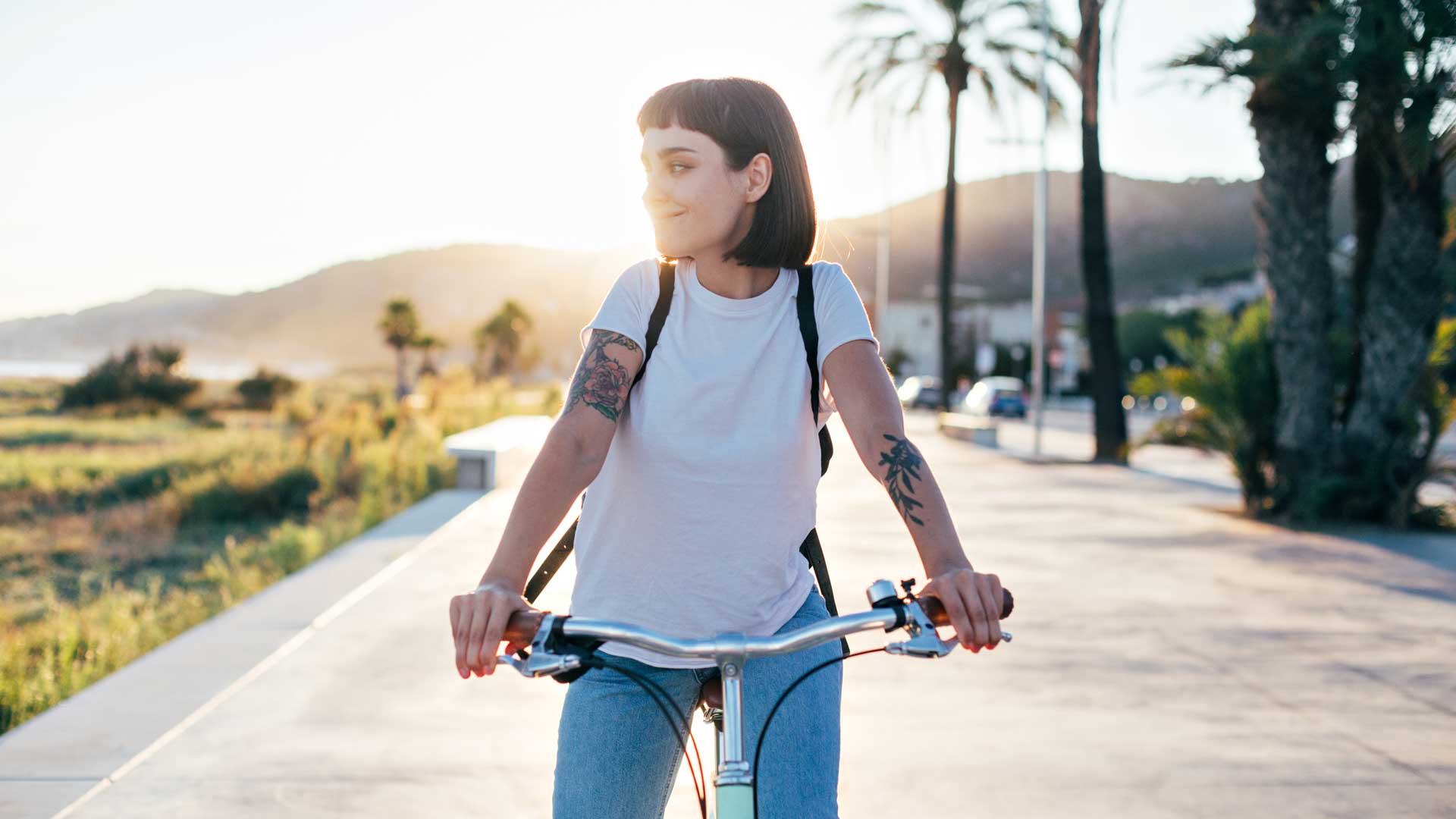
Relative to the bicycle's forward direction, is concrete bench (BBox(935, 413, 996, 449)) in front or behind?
behind

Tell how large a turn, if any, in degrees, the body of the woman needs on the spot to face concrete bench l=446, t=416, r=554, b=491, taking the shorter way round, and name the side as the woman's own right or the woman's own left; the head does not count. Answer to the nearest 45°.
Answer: approximately 180°

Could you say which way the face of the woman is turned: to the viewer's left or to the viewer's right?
to the viewer's left

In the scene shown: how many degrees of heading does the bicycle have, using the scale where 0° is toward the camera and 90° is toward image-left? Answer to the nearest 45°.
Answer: approximately 0°

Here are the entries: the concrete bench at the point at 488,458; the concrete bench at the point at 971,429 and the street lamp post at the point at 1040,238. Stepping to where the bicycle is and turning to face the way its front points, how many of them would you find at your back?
3

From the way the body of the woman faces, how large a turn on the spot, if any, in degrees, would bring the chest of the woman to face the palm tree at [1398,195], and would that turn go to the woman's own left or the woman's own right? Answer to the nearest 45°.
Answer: approximately 135° to the woman's own left

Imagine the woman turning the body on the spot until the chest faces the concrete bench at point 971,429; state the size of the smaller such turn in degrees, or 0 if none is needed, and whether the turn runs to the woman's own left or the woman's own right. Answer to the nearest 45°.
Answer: approximately 180°

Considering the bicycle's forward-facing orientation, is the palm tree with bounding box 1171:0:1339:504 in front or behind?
behind
